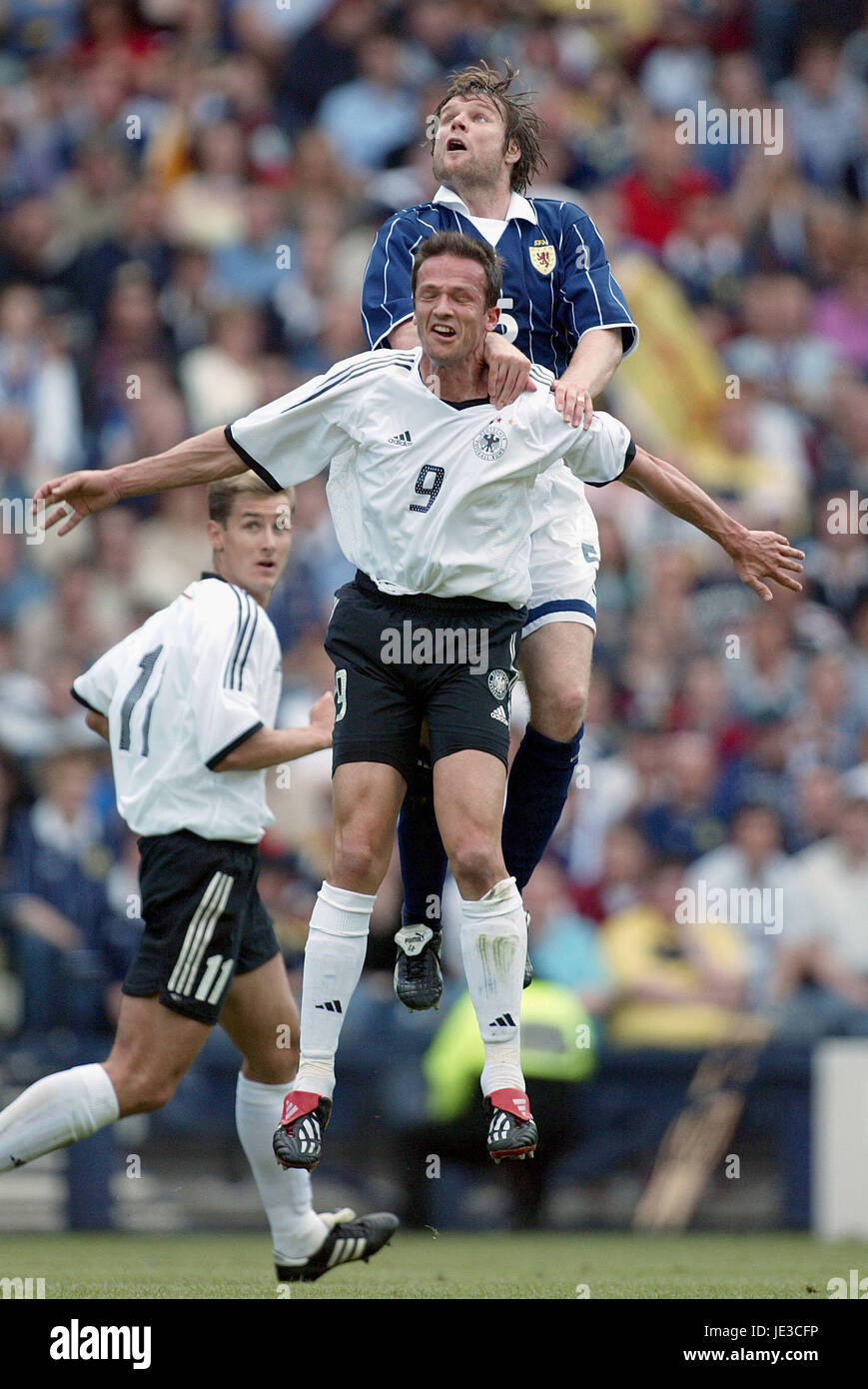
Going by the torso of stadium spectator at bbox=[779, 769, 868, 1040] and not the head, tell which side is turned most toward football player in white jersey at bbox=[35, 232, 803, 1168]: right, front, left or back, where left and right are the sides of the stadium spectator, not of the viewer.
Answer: front

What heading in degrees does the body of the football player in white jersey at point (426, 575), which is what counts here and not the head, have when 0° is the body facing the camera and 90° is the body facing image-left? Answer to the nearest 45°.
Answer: approximately 0°

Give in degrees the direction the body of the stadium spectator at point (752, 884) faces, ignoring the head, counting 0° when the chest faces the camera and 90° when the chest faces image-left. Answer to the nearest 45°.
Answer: approximately 0°

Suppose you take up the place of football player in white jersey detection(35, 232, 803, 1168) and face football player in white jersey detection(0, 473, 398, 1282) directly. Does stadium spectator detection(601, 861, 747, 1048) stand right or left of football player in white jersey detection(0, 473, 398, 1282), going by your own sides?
right

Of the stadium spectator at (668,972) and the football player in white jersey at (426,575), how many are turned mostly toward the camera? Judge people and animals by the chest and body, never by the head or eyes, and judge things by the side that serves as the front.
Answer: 2
